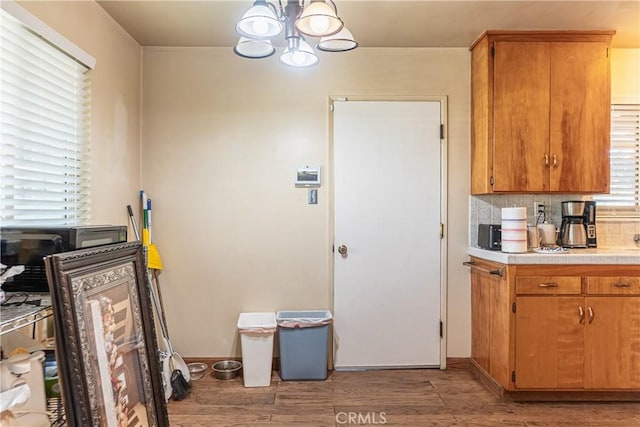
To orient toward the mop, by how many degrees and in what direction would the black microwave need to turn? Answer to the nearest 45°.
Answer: approximately 90° to its left

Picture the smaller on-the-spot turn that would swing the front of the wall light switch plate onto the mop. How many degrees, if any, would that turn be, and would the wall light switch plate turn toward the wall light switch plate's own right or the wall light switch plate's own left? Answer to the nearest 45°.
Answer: approximately 90° to the wall light switch plate's own right

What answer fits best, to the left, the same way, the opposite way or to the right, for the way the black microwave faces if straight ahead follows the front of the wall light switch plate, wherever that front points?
to the left

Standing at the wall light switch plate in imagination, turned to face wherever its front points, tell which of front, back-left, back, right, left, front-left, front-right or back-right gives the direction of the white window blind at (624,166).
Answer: left

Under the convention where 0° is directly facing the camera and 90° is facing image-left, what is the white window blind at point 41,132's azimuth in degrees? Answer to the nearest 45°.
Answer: approximately 315°

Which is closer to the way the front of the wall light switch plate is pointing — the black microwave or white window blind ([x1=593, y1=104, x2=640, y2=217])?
the black microwave

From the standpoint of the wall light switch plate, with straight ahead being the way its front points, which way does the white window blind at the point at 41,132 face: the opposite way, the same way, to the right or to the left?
to the left

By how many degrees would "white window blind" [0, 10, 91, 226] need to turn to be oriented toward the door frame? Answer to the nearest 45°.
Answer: approximately 45° to its left

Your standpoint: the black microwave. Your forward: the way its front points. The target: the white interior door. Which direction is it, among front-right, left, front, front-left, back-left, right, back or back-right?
front-left
